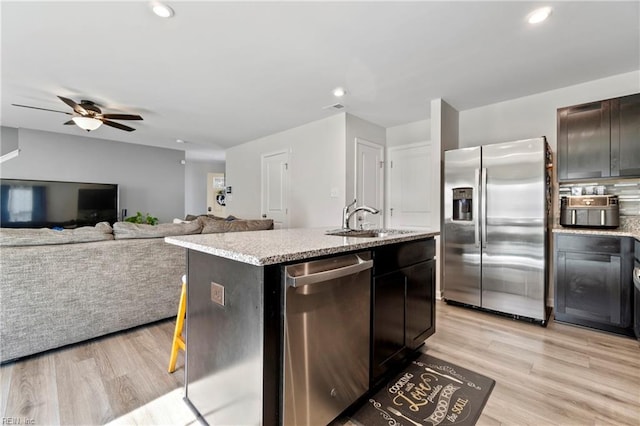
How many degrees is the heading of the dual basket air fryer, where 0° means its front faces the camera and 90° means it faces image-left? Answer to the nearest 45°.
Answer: approximately 0°

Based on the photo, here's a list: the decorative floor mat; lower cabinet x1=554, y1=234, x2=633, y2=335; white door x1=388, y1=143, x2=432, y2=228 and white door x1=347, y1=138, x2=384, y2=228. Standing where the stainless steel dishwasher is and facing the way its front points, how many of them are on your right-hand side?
0

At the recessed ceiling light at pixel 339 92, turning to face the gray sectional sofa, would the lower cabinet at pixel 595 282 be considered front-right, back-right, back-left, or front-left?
back-left

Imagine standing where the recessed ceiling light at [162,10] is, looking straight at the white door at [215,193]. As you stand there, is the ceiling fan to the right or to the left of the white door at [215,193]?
left

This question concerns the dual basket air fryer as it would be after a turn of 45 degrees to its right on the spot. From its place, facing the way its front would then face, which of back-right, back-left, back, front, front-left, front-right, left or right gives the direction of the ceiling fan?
front

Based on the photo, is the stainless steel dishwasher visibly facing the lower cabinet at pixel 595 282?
no

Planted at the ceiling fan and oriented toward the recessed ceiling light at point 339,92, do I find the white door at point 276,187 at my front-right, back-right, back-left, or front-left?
front-left

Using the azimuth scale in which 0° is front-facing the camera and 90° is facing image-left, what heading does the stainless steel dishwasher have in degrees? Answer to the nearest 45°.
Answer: approximately 315°

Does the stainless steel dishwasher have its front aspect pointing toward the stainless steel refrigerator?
no

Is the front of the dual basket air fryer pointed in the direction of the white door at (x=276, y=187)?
no

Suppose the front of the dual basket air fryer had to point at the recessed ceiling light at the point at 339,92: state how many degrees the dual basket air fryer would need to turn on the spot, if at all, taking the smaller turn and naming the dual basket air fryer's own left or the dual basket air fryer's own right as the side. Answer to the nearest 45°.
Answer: approximately 45° to the dual basket air fryer's own right

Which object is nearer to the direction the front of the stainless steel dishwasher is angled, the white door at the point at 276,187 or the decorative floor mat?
the decorative floor mat

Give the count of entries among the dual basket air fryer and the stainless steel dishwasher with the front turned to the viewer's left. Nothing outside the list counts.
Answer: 0

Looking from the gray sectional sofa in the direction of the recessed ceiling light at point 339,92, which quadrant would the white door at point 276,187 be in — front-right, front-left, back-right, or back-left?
front-left

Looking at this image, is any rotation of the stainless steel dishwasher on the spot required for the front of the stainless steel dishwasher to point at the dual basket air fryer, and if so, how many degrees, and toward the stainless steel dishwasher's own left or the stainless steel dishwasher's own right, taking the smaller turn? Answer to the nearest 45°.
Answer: approximately 90° to the stainless steel dishwasher's own left

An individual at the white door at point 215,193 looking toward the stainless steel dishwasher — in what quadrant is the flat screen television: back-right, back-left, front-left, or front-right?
front-right

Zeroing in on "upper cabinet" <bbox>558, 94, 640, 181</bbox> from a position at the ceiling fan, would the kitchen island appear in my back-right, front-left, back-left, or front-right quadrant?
front-right
